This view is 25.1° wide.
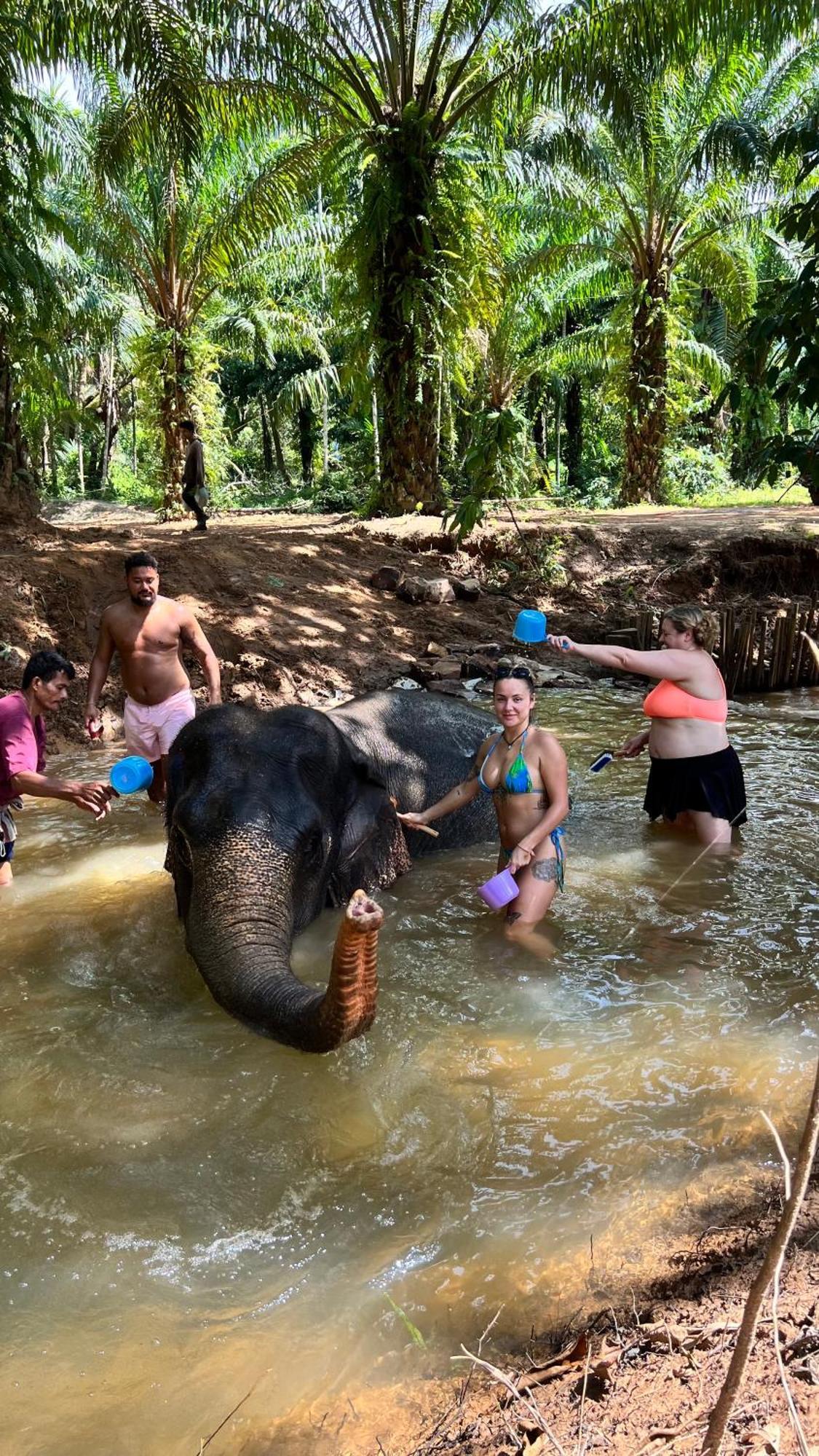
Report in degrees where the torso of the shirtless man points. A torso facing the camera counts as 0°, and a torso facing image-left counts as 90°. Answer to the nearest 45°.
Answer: approximately 0°

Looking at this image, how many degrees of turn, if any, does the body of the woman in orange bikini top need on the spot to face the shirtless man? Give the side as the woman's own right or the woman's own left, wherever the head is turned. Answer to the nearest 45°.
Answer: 0° — they already face them

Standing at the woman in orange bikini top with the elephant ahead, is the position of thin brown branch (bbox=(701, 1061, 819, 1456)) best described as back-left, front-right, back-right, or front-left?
front-left

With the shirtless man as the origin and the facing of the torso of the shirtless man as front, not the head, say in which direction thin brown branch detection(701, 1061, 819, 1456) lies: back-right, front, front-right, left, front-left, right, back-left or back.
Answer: front

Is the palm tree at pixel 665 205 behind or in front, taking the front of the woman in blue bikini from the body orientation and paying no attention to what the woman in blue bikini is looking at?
behind

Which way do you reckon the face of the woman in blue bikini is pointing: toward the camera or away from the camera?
toward the camera

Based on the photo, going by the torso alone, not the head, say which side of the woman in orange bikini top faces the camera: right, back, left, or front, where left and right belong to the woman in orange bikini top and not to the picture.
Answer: left

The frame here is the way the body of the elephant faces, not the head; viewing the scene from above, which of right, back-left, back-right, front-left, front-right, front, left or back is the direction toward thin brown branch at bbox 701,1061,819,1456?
front-left

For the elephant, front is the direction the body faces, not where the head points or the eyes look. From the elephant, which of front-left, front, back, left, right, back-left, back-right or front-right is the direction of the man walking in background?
back-right

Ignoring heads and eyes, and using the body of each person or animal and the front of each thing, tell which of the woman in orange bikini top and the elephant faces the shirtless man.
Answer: the woman in orange bikini top

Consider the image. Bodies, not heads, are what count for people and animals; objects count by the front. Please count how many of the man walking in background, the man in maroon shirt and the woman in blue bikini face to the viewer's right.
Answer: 1

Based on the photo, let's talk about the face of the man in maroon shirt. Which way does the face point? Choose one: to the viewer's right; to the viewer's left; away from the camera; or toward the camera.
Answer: to the viewer's right

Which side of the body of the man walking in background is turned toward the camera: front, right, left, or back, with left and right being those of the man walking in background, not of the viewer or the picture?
left

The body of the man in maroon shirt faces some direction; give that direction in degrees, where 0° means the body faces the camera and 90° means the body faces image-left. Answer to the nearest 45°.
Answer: approximately 270°
